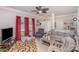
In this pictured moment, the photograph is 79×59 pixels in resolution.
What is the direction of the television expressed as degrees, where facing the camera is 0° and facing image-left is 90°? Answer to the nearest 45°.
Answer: approximately 315°
